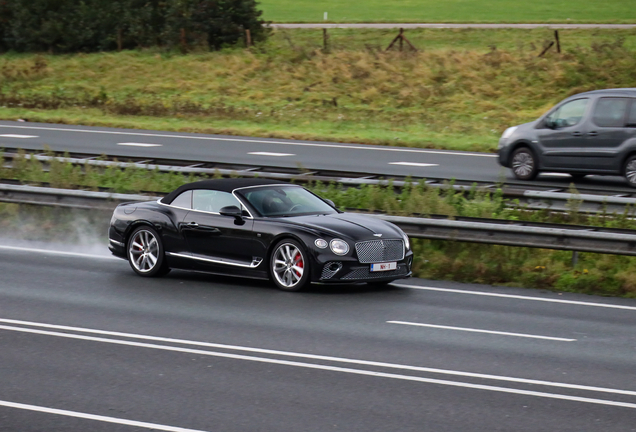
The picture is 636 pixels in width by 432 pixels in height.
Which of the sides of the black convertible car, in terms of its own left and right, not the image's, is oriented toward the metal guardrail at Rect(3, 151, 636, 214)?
left

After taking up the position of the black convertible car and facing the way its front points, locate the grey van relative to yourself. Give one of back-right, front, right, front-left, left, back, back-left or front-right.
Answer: left

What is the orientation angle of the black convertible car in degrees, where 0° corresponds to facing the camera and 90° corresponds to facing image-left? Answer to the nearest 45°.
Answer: approximately 315°

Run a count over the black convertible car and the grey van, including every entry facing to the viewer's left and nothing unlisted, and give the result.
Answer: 1

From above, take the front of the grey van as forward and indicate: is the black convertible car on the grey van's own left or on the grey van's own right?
on the grey van's own left

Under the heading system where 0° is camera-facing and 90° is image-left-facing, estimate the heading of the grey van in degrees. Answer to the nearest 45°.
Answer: approximately 90°

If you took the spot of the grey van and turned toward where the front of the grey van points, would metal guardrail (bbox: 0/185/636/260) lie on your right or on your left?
on your left

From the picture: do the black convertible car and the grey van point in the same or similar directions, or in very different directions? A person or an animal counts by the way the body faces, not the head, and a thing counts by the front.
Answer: very different directions
